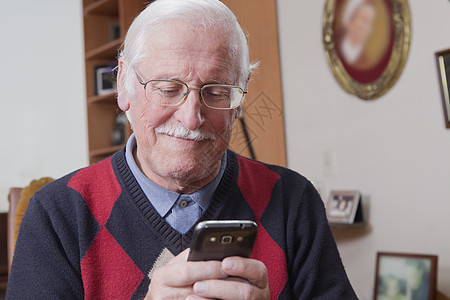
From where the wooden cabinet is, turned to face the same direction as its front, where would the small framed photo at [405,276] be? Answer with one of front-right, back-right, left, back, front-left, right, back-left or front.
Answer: front-left

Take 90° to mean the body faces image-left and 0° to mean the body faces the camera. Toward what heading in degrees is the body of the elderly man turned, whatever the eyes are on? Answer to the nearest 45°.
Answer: approximately 0°

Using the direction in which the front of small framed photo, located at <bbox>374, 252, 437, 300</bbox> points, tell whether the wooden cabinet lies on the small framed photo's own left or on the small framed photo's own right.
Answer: on the small framed photo's own right

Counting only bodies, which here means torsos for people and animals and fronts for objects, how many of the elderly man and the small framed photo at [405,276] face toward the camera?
2

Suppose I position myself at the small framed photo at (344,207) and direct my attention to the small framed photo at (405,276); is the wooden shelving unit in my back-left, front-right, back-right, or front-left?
back-right

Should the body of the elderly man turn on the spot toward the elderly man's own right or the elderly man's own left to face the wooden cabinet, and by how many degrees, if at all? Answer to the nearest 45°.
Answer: approximately 180°

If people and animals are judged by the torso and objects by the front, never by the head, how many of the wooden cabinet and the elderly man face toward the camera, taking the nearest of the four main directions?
2

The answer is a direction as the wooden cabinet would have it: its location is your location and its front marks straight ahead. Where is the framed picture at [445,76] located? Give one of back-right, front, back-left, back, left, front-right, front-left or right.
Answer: front-left

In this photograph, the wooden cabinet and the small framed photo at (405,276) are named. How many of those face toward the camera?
2

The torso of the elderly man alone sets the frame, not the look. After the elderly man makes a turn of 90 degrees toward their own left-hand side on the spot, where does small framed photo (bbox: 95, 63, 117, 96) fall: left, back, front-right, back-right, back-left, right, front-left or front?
left
